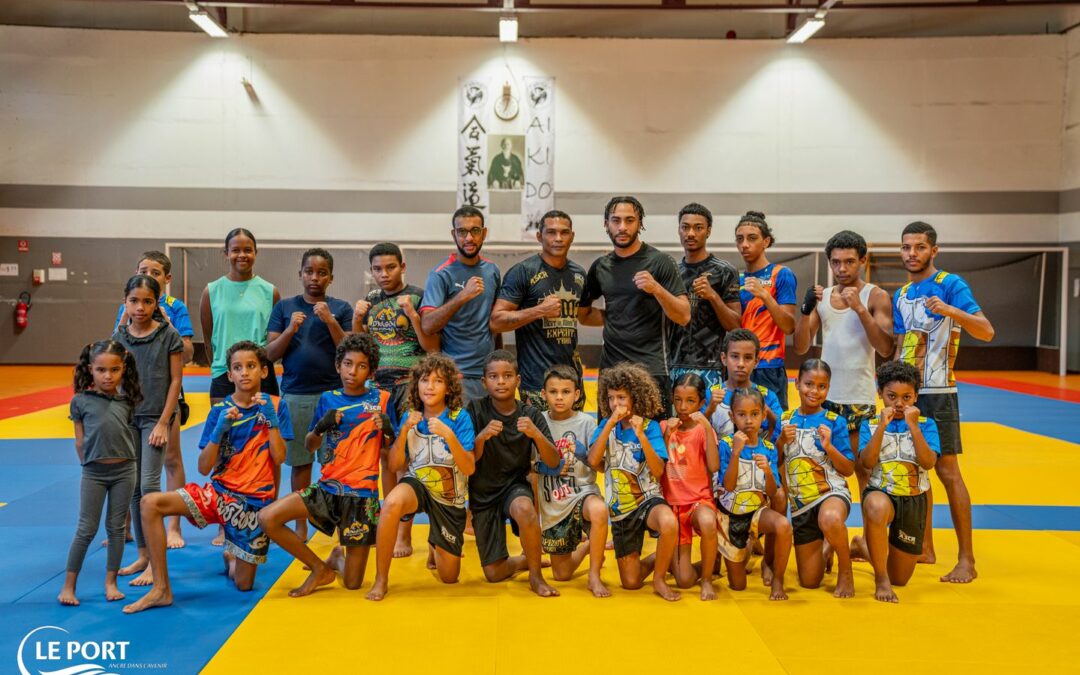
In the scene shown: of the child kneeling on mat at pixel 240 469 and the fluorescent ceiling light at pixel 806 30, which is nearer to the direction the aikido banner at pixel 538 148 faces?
the child kneeling on mat

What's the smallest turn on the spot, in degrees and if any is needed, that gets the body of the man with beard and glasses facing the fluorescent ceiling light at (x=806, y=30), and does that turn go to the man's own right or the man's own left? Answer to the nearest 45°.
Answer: approximately 135° to the man's own left

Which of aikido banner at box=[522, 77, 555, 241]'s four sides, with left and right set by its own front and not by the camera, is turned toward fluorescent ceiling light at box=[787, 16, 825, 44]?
left

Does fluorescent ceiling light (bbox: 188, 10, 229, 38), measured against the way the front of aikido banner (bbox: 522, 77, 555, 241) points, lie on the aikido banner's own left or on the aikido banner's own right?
on the aikido banner's own right

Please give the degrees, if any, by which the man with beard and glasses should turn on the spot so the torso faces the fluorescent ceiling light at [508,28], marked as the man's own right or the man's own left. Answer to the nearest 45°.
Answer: approximately 180°

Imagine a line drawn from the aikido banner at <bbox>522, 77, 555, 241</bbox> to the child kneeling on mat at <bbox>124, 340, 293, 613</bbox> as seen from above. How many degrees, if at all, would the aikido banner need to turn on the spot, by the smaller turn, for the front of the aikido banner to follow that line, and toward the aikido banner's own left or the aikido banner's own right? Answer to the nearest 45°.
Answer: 0° — it already faces them

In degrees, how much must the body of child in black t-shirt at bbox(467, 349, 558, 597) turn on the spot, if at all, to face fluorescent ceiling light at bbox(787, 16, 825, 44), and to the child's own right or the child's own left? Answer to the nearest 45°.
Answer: approximately 135° to the child's own left

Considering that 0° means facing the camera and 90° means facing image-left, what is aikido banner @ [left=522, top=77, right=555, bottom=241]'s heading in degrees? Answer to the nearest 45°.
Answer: approximately 0°
